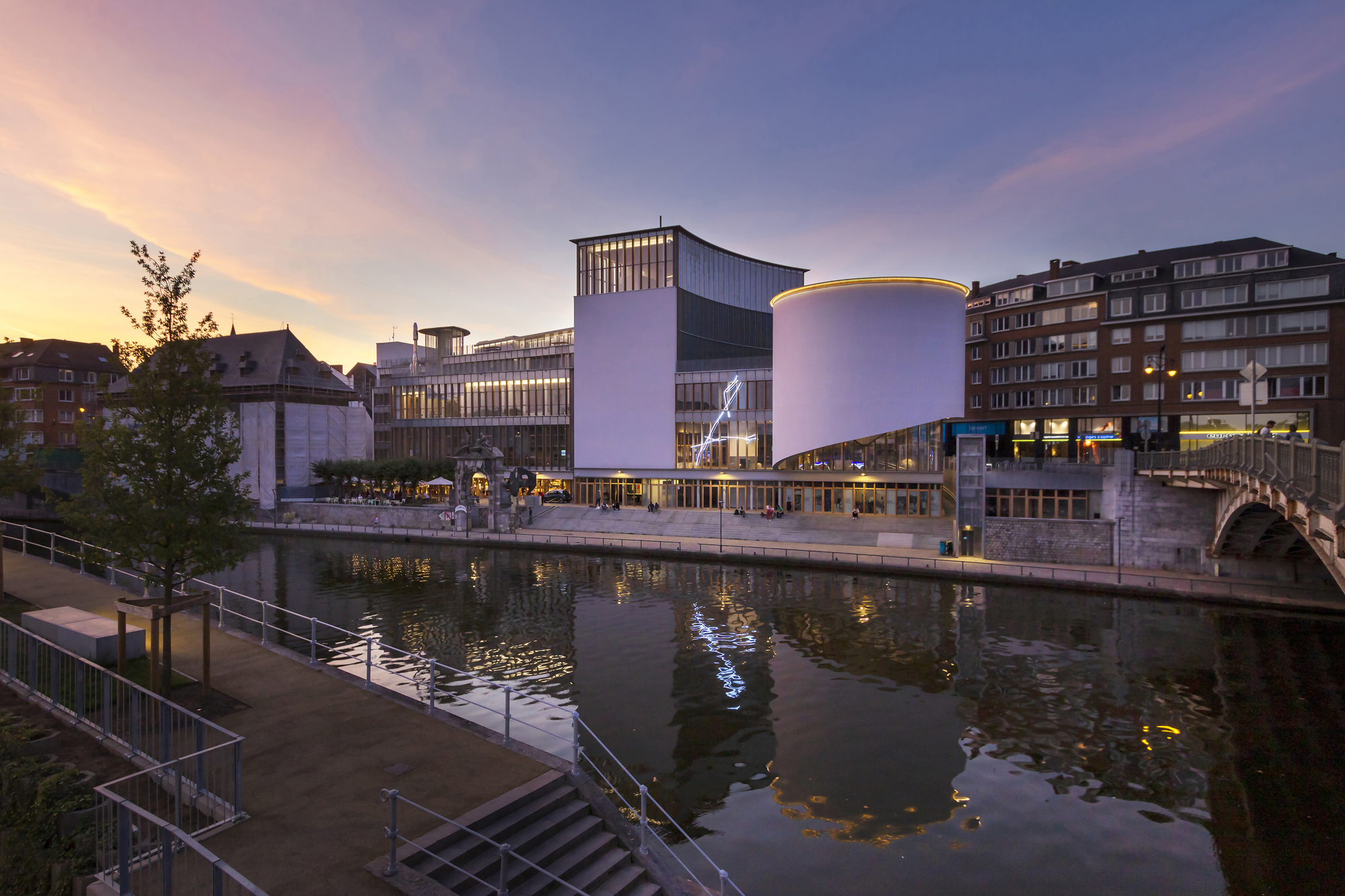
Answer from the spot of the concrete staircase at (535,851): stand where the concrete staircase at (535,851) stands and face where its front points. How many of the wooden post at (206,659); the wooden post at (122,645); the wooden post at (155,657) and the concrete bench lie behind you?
4

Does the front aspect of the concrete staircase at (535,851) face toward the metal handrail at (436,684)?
no

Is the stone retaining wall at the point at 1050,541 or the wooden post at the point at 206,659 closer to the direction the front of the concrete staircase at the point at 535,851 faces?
the stone retaining wall

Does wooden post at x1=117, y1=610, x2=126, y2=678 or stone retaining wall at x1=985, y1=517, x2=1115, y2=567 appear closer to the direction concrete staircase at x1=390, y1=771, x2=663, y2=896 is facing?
the stone retaining wall

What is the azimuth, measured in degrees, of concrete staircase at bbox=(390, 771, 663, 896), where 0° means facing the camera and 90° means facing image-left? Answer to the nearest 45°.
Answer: approximately 315°

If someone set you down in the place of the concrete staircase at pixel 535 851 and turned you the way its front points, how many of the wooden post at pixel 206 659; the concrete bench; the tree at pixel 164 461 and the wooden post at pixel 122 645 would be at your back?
4

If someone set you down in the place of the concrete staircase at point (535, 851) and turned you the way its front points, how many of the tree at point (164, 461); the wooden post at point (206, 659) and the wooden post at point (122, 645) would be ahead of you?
0

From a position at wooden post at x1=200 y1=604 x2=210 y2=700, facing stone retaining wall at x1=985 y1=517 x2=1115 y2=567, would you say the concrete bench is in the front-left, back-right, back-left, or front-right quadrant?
back-left

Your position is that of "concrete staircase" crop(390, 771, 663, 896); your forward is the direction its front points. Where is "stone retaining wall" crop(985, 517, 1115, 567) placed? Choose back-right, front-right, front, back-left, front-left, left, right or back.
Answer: left

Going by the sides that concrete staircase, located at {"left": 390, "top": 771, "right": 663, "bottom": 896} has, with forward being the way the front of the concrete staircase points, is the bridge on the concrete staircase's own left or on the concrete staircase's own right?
on the concrete staircase's own left

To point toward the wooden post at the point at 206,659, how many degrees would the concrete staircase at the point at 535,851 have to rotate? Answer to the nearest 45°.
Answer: approximately 180°

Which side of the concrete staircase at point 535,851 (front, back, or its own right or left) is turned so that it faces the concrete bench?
back

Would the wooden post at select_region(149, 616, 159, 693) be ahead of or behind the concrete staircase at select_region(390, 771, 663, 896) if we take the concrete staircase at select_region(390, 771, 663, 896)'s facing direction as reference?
behind

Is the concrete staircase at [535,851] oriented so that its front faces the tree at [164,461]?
no

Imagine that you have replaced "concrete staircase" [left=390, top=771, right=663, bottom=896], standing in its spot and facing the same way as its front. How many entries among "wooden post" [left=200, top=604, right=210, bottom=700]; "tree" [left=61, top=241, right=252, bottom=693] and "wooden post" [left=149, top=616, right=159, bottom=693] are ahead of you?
0
